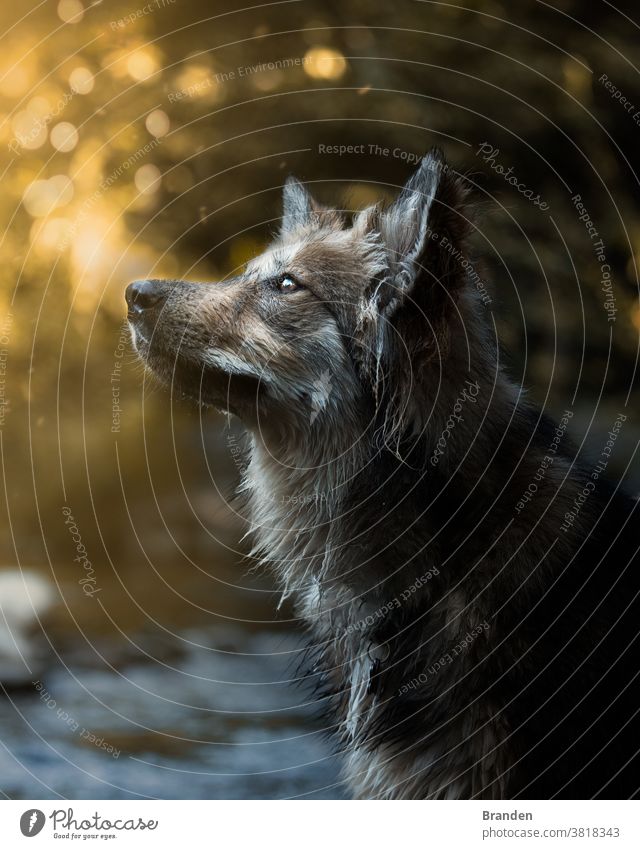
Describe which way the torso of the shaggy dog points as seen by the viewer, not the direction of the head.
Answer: to the viewer's left
